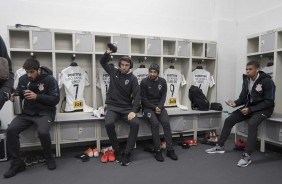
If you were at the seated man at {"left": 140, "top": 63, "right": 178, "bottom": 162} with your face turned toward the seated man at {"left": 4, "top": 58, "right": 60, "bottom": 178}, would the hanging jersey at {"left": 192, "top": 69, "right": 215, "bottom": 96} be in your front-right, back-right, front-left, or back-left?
back-right

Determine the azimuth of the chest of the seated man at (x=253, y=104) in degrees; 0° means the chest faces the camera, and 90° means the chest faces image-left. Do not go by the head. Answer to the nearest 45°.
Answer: approximately 45°

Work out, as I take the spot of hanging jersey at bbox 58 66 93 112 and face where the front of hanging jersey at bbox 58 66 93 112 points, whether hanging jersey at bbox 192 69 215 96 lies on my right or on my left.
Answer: on my right

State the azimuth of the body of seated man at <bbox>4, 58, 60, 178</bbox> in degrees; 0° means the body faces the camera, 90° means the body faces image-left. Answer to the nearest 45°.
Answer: approximately 45°

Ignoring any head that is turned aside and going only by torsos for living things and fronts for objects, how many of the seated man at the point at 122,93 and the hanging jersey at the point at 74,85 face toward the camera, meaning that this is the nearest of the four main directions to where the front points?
1

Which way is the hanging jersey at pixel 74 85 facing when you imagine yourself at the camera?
facing away from the viewer

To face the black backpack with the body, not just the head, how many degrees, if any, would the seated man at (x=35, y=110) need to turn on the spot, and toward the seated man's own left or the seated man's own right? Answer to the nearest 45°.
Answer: approximately 135° to the seated man's own left
